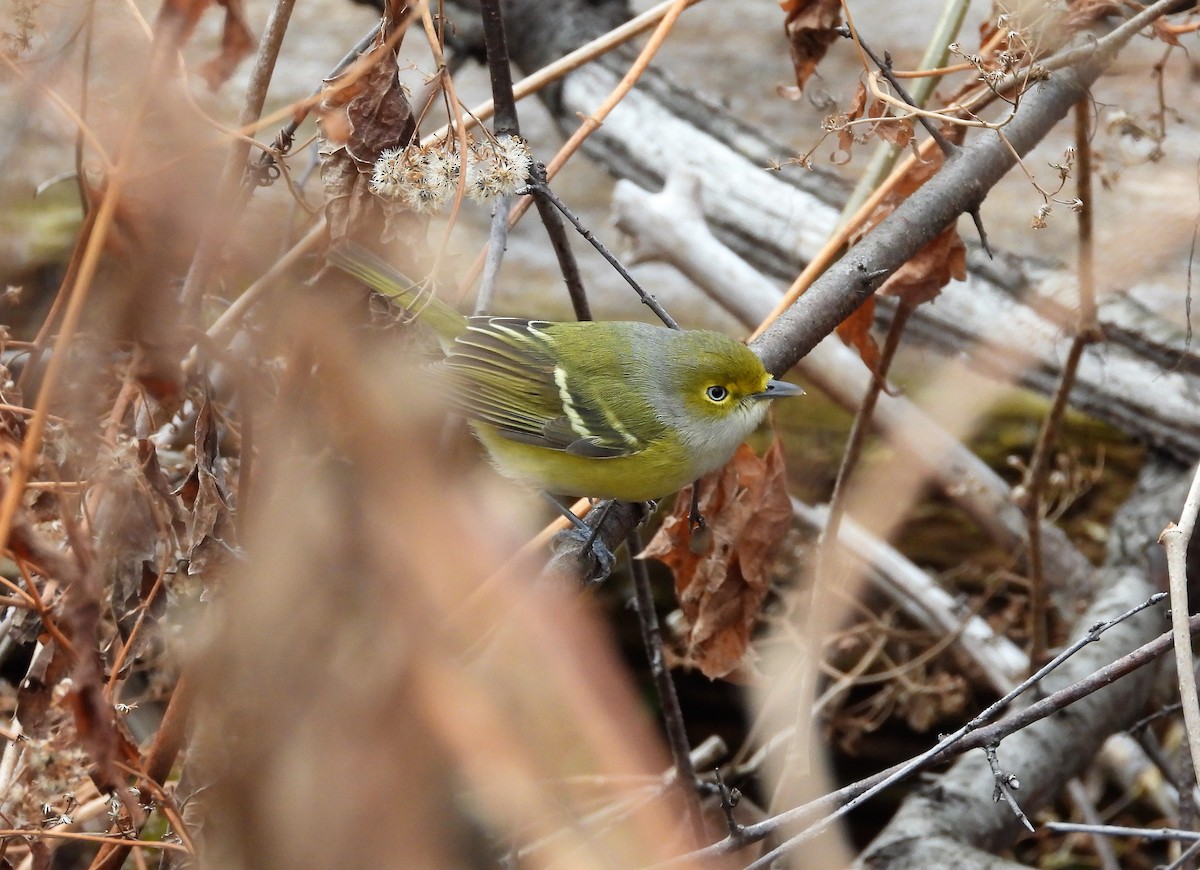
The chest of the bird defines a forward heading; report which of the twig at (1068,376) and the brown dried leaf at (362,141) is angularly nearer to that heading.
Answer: the twig

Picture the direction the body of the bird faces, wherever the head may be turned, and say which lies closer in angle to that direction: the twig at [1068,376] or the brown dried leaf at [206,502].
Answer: the twig

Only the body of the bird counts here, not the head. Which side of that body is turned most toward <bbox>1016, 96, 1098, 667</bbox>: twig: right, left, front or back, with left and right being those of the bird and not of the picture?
front

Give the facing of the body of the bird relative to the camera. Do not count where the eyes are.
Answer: to the viewer's right

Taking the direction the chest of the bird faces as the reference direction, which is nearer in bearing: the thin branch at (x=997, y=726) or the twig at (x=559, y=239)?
the thin branch

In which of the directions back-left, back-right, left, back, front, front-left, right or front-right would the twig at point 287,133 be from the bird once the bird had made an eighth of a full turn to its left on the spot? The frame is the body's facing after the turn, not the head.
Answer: back

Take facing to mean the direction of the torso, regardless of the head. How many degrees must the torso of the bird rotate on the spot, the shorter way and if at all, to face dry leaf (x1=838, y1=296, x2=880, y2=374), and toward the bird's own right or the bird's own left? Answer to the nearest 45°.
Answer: approximately 45° to the bird's own right
